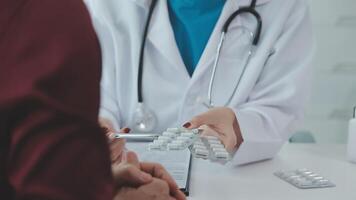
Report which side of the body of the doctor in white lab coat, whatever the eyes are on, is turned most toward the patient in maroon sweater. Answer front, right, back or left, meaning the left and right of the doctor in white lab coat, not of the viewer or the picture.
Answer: front

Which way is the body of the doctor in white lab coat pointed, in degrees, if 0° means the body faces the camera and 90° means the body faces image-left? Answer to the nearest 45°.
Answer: approximately 0°
